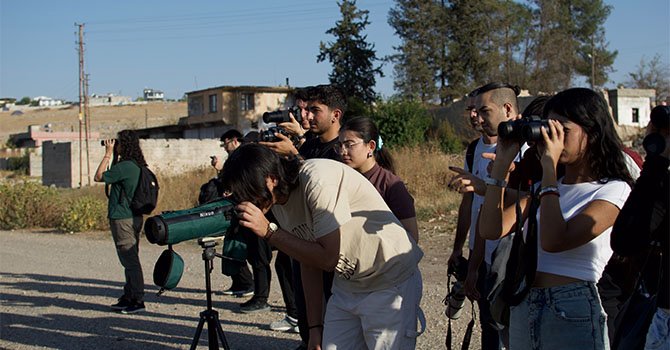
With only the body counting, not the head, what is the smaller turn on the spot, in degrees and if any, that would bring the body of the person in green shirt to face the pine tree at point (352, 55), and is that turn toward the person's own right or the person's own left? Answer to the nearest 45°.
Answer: approximately 90° to the person's own right

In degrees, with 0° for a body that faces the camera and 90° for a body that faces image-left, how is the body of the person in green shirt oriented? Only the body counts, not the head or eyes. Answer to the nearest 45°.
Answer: approximately 90°
